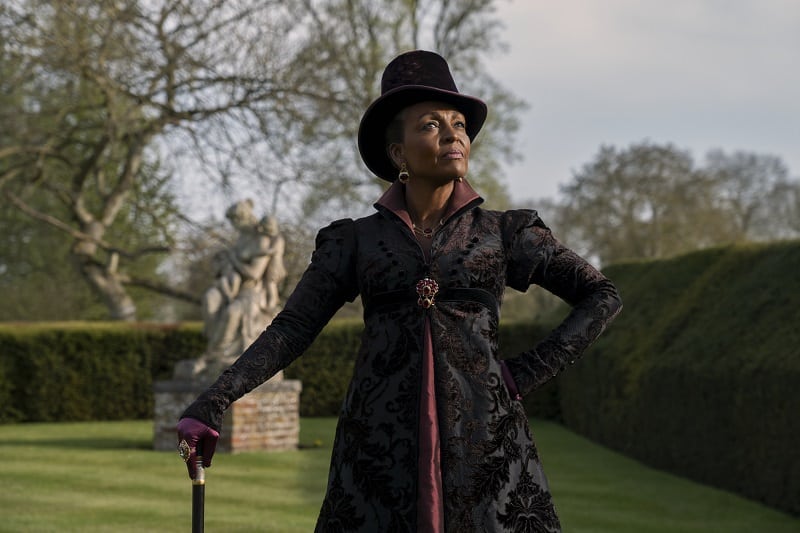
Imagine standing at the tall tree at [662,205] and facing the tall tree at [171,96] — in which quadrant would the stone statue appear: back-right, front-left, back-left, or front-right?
front-left

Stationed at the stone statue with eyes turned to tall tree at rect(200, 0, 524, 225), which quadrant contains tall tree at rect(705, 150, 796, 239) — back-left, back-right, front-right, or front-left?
front-right

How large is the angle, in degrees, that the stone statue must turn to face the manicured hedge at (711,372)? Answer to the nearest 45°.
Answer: approximately 90° to its left

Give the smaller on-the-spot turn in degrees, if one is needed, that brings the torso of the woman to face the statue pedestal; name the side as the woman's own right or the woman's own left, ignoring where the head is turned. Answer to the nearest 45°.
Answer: approximately 180°

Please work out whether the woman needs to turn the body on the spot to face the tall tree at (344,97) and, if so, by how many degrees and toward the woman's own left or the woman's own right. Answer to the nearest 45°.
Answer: approximately 180°

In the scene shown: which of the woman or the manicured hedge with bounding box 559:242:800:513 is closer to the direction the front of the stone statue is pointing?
the woman

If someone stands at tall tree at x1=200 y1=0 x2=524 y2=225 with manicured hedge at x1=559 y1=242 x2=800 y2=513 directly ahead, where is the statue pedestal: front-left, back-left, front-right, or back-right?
front-right

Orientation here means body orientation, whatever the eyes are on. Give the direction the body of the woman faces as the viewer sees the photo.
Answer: toward the camera

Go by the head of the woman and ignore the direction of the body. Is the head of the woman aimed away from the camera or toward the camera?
toward the camera
